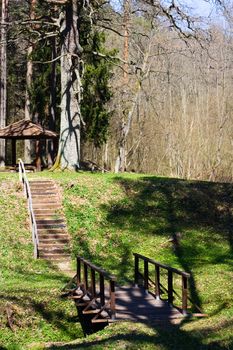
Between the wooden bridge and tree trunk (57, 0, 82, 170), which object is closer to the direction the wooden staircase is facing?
the wooden bridge

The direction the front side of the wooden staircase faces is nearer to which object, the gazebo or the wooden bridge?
the wooden bridge

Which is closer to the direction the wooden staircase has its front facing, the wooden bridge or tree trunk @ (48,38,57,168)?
the wooden bridge

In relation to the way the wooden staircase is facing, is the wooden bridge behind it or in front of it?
in front

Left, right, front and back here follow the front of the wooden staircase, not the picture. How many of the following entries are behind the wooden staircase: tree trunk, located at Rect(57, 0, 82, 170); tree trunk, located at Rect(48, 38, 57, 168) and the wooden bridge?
2

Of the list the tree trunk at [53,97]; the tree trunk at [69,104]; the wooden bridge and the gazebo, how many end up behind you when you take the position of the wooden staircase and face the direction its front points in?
3

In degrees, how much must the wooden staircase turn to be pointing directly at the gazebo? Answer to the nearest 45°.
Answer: approximately 180°

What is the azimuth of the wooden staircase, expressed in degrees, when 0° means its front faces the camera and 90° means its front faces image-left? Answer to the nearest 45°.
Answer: approximately 0°

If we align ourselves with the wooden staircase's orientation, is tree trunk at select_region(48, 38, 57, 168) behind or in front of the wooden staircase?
behind

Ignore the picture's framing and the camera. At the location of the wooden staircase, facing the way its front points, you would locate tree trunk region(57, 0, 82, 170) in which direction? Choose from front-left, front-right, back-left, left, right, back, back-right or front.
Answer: back

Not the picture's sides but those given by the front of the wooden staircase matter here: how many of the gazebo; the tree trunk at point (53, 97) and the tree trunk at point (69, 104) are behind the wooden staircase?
3
